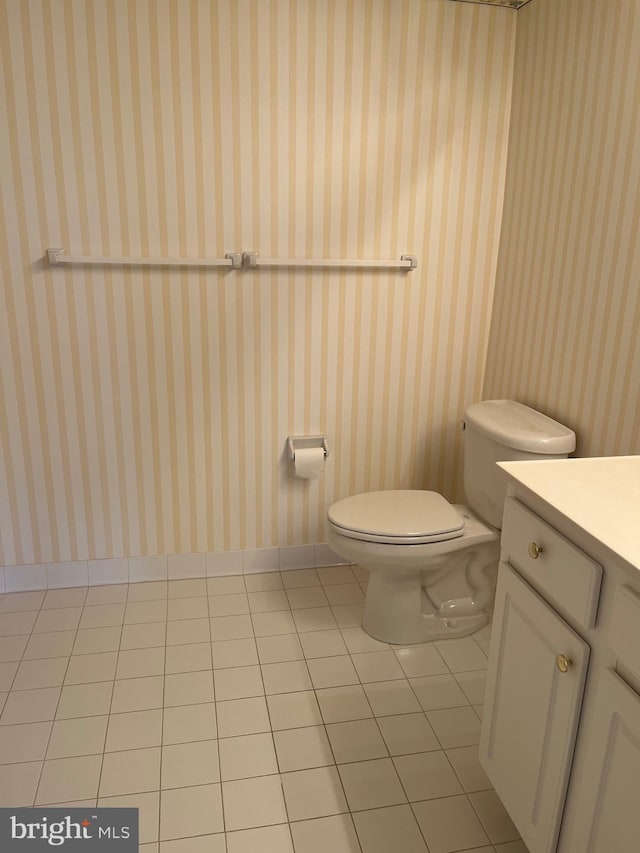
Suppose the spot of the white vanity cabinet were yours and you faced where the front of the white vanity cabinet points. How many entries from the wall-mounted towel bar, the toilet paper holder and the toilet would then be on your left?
0

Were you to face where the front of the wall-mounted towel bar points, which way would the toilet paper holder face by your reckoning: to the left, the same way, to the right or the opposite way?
the same way

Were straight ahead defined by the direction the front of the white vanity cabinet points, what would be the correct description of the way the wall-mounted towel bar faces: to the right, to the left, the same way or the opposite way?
to the left

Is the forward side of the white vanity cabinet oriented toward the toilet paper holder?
no

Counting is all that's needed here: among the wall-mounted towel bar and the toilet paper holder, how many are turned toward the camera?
2

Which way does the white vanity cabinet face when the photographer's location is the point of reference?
facing the viewer and to the left of the viewer

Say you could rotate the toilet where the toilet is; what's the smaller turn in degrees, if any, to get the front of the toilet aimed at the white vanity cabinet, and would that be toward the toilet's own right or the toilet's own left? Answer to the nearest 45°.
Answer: approximately 45° to the toilet's own left

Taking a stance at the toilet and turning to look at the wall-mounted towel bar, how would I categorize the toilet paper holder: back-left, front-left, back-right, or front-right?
front-right

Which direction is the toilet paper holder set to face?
toward the camera

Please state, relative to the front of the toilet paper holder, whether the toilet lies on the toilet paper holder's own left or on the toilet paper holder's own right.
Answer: on the toilet paper holder's own left

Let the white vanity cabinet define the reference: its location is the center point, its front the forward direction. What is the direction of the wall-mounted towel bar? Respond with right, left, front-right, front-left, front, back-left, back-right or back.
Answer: right

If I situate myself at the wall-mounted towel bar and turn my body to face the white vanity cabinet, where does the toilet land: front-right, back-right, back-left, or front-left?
front-left

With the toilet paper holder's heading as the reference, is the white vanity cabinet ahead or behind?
ahead

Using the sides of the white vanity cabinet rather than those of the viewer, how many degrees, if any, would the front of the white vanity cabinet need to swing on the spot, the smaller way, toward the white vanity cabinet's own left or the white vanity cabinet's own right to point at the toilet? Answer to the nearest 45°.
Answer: approximately 90° to the white vanity cabinet's own right
